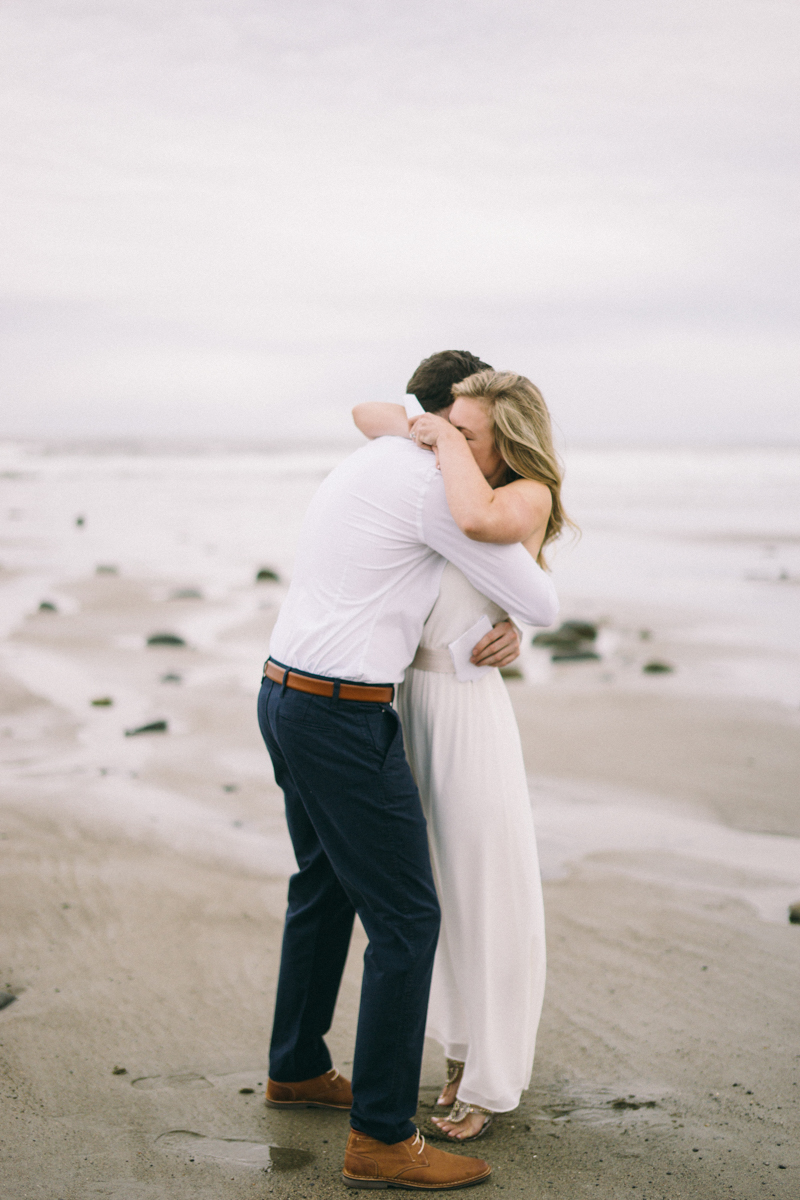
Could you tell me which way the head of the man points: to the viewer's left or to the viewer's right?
to the viewer's right

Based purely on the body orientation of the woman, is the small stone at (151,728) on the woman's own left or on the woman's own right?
on the woman's own right
